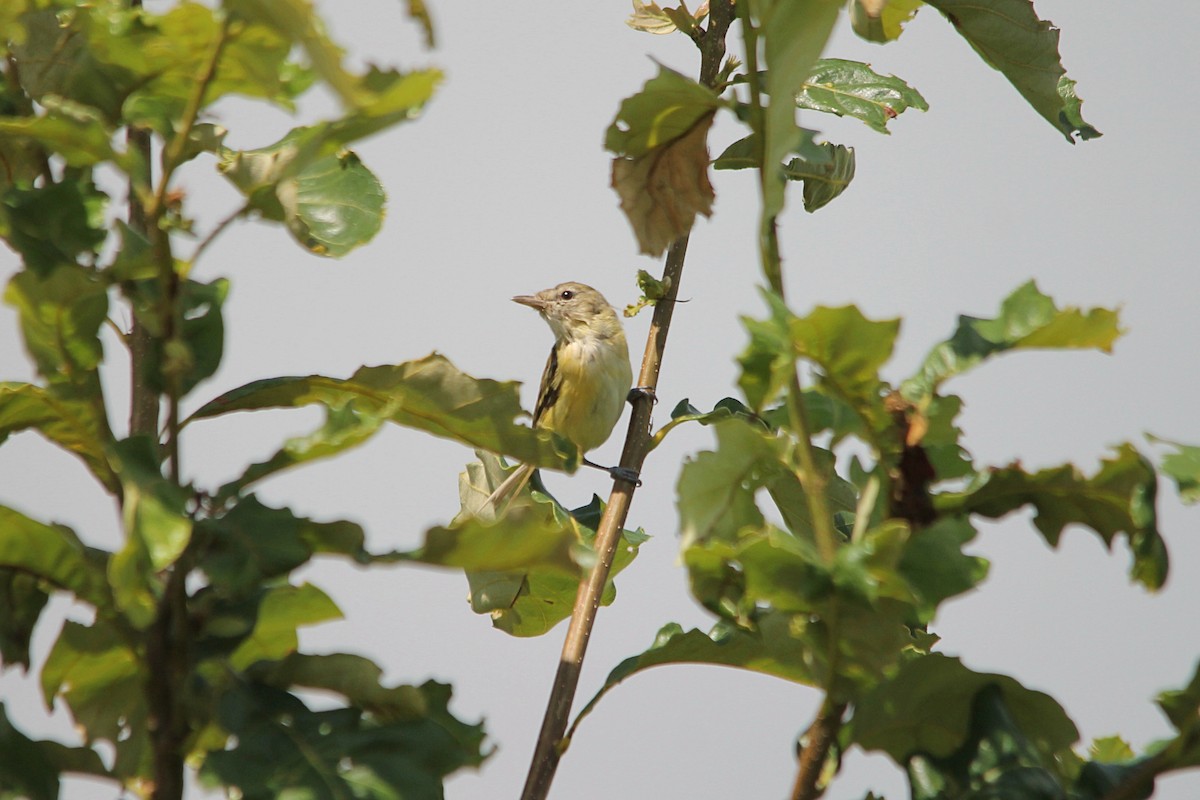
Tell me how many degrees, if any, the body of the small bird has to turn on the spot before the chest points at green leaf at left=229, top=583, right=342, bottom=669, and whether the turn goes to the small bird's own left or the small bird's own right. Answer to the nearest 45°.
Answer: approximately 45° to the small bird's own right

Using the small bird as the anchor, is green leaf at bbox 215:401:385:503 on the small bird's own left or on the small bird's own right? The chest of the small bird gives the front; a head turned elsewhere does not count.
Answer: on the small bird's own right

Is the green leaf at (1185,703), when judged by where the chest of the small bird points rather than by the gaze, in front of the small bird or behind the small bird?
in front

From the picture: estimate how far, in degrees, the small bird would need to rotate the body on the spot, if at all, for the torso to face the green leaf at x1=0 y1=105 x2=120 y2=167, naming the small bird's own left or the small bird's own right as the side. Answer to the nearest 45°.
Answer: approximately 45° to the small bird's own right

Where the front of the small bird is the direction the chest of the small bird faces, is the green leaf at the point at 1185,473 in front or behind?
in front

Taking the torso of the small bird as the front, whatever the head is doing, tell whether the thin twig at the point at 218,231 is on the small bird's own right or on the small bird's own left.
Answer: on the small bird's own right
